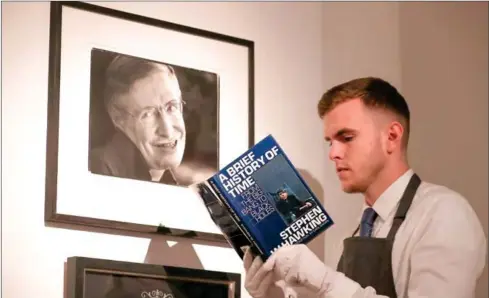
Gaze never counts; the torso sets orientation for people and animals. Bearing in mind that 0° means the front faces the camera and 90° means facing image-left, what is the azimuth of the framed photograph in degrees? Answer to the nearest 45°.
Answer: approximately 315°

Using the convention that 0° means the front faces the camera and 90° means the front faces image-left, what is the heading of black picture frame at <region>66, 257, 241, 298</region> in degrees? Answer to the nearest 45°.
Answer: approximately 315°

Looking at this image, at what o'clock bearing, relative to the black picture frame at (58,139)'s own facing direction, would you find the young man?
The young man is roughly at 11 o'clock from the black picture frame.

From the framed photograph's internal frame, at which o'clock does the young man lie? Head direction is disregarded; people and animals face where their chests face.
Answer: The young man is roughly at 11 o'clock from the framed photograph.
